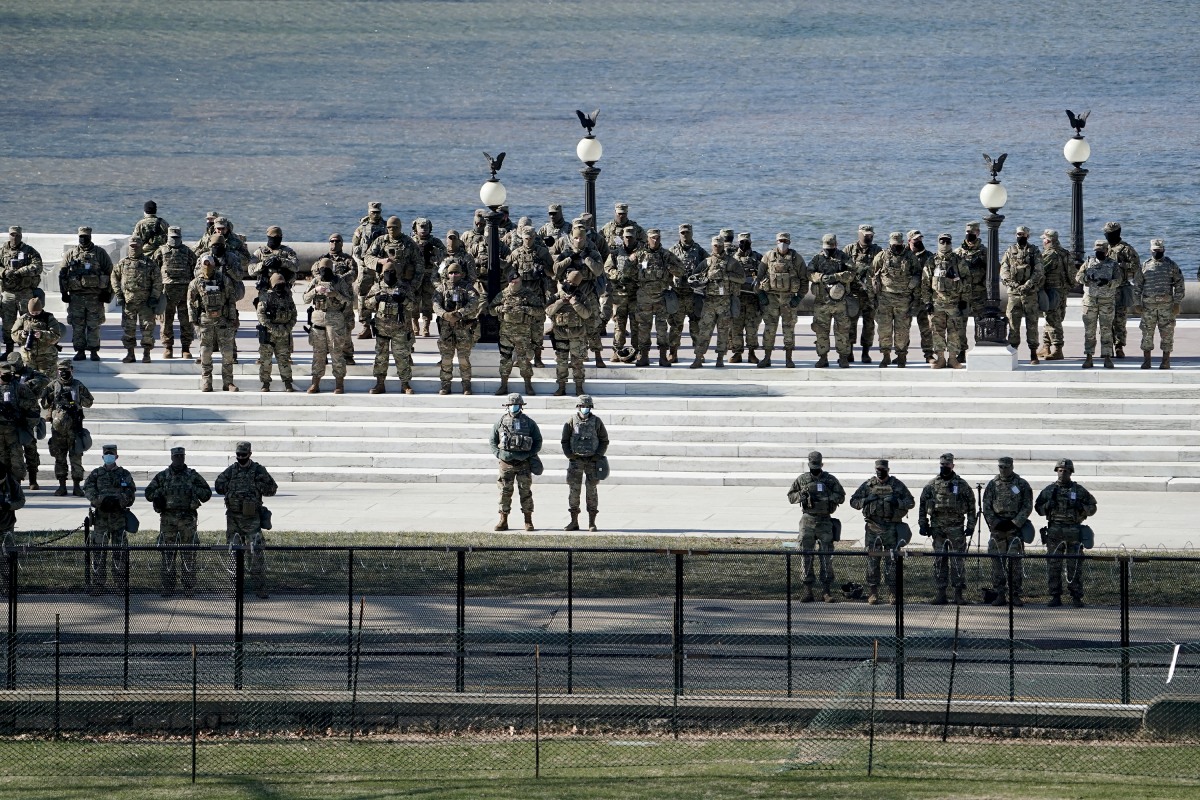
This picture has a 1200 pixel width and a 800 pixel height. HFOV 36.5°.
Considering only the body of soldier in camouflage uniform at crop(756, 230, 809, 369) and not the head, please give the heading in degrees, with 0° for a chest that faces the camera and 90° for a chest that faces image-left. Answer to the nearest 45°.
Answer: approximately 0°

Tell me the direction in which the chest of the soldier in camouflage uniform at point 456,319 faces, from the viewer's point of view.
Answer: toward the camera

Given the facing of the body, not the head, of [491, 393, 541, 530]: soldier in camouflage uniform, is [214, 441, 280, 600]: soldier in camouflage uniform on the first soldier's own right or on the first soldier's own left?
on the first soldier's own right

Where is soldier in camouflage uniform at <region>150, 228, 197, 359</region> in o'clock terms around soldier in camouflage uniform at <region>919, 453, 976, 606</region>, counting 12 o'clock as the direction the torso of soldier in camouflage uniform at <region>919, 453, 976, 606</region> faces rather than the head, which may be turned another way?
soldier in camouflage uniform at <region>150, 228, 197, 359</region> is roughly at 4 o'clock from soldier in camouflage uniform at <region>919, 453, 976, 606</region>.

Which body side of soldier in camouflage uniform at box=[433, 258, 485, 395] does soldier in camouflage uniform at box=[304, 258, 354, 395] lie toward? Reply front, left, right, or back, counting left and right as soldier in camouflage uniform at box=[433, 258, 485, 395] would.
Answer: right

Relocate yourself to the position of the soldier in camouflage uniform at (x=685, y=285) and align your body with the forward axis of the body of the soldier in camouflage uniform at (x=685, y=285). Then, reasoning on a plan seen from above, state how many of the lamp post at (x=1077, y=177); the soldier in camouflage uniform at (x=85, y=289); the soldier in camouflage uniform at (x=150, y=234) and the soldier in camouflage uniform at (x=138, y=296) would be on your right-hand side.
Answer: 3

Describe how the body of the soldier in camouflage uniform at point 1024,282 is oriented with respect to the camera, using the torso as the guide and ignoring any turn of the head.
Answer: toward the camera

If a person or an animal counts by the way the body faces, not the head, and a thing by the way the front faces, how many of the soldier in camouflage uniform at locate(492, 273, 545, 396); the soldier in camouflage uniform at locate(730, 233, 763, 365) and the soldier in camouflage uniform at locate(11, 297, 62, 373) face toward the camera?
3

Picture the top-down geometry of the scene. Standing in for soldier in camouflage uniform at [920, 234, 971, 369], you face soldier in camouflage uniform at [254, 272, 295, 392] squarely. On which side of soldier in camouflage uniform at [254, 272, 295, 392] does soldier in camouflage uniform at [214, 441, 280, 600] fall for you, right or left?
left

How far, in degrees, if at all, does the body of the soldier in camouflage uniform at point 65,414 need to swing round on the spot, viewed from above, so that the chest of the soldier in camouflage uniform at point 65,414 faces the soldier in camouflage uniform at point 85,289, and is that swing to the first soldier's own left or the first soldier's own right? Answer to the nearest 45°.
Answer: approximately 180°
